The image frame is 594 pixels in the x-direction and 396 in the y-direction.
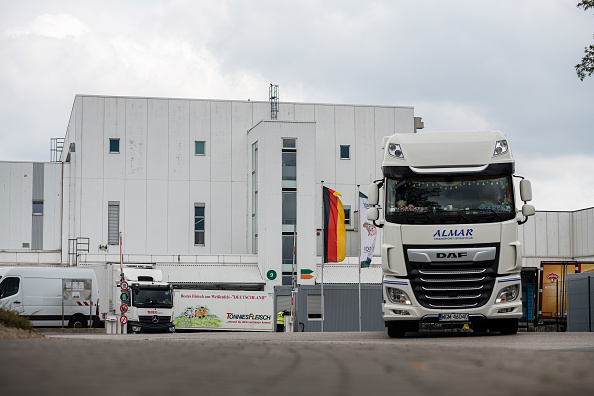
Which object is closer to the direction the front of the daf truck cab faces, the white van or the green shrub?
the green shrub

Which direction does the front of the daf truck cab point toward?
toward the camera

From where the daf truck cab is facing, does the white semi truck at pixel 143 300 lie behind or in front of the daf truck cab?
behind

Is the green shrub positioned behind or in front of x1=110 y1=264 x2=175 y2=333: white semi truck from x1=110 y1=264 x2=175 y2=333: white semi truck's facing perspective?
in front

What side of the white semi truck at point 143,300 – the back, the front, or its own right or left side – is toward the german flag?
left

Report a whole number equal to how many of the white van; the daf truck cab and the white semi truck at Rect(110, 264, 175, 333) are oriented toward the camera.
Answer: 2

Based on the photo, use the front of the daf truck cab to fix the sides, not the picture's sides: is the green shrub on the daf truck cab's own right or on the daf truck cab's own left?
on the daf truck cab's own right

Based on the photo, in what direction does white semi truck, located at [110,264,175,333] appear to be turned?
toward the camera

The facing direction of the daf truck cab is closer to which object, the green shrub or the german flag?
the green shrub

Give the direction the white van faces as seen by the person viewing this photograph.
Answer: facing to the left of the viewer
